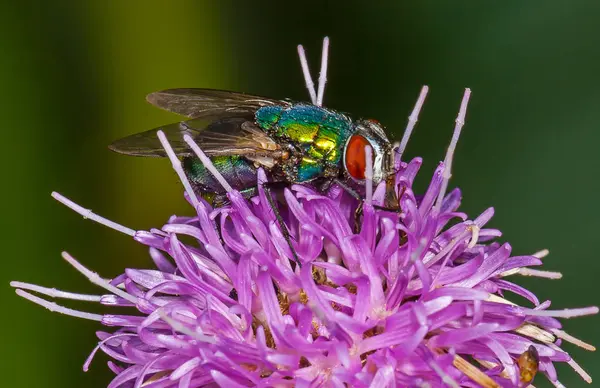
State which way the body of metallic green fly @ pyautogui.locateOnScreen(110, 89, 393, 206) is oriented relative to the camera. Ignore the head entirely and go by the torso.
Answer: to the viewer's right
